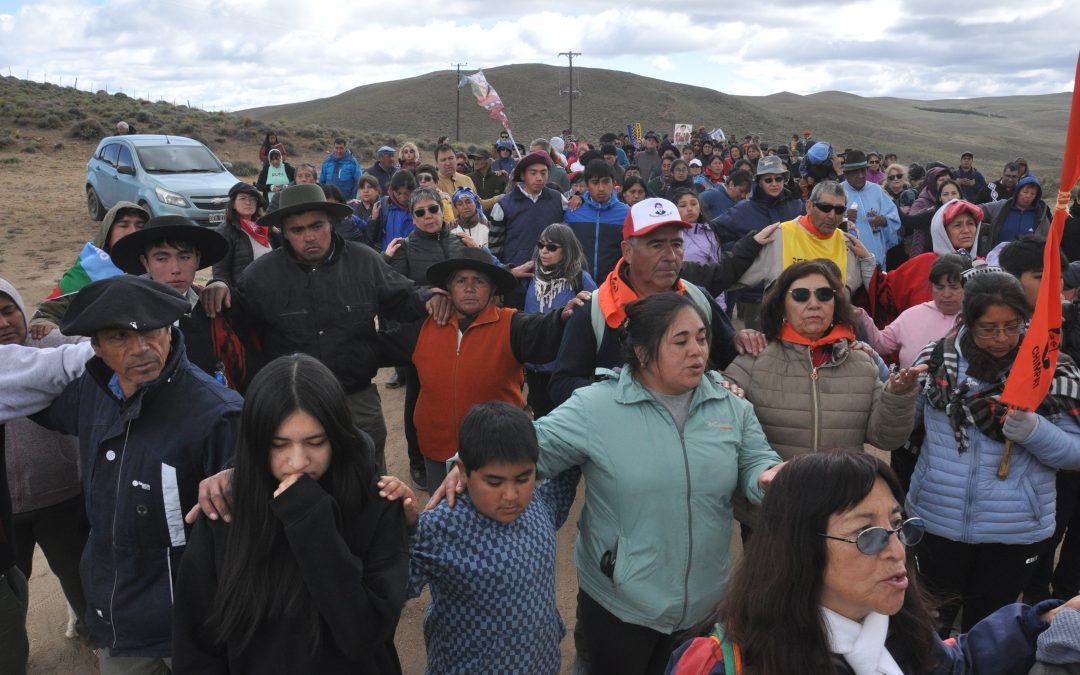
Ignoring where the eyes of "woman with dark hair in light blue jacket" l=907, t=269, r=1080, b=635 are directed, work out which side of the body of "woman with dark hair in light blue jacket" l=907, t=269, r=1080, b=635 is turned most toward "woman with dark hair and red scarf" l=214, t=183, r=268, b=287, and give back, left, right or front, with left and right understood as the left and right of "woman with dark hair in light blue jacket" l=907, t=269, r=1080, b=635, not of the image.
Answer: right

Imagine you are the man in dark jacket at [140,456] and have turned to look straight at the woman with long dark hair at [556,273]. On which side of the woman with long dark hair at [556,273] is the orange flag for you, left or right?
right

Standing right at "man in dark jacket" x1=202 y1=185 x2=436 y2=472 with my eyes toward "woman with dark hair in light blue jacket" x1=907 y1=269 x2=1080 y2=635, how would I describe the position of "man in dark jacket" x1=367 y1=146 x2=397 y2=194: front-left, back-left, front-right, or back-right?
back-left

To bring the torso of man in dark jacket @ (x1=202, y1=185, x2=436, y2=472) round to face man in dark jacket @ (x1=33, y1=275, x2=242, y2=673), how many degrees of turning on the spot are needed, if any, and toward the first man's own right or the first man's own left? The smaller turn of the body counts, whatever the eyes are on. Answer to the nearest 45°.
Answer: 0° — they already face them

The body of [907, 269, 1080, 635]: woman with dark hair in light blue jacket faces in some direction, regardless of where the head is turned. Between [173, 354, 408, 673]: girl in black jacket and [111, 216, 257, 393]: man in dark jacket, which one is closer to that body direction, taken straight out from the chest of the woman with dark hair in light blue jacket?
the girl in black jacket

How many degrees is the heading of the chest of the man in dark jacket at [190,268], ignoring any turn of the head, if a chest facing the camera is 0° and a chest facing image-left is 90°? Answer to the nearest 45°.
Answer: approximately 0°

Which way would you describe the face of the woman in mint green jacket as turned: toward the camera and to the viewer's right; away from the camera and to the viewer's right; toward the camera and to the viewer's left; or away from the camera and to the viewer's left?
toward the camera and to the viewer's right
